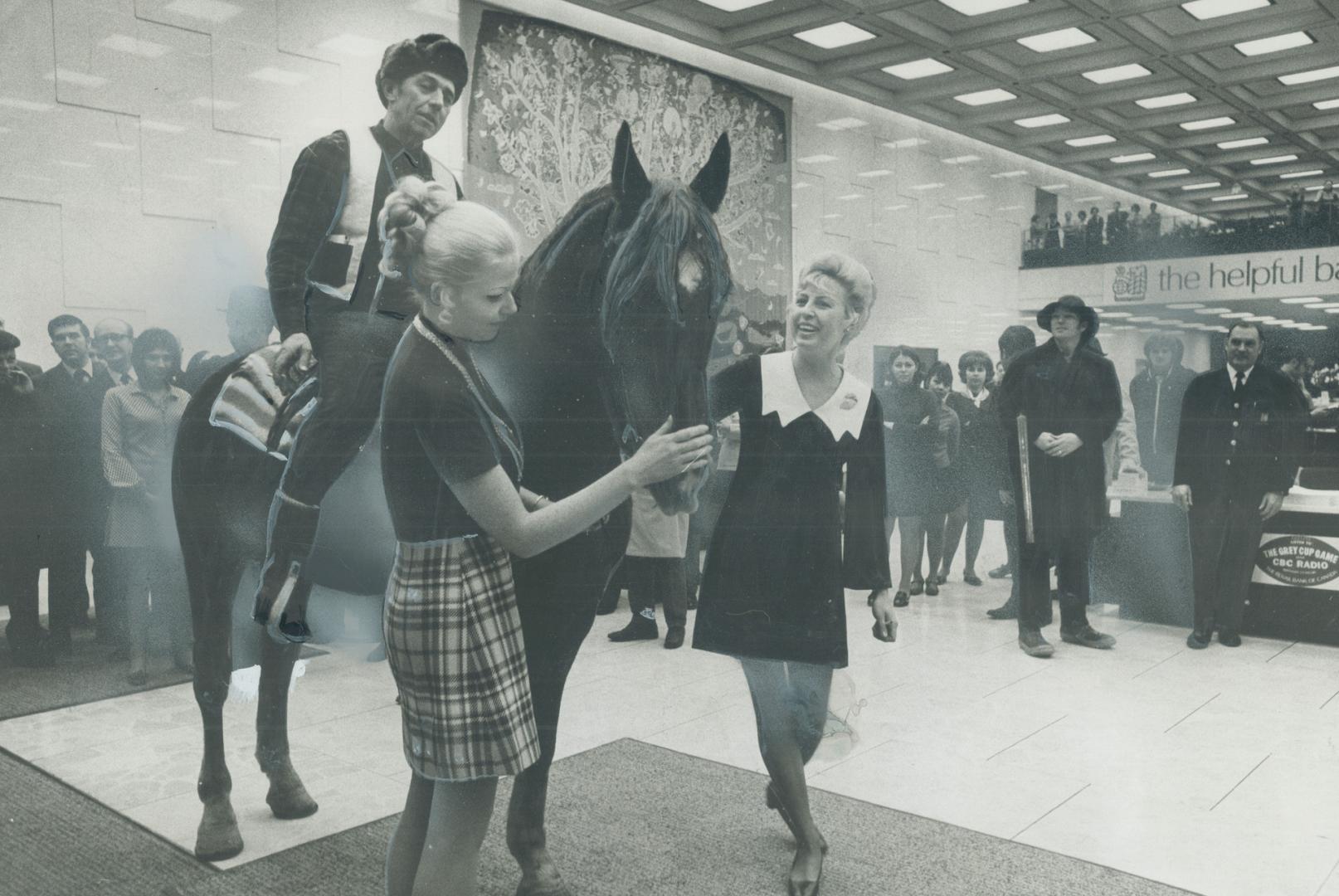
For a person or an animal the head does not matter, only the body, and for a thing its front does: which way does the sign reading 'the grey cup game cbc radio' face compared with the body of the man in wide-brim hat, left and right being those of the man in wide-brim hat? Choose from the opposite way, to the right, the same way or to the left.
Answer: the same way

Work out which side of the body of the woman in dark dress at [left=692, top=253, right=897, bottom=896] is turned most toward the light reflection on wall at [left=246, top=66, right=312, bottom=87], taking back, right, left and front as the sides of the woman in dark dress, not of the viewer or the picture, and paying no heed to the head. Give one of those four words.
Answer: right

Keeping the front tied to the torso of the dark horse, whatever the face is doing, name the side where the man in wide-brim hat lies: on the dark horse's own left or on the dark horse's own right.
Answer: on the dark horse's own left

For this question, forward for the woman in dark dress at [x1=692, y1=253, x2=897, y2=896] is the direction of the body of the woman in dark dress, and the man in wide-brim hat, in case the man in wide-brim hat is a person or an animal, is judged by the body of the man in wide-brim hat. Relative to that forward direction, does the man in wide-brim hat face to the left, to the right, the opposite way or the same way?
the same way

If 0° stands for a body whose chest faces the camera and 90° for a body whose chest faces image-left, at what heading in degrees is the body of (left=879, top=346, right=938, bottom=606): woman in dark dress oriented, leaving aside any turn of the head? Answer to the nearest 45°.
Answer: approximately 0°

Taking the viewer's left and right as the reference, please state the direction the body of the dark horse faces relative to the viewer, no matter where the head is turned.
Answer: facing the viewer and to the right of the viewer

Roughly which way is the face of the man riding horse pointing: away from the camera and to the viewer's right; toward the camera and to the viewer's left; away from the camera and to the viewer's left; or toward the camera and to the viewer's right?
toward the camera and to the viewer's right

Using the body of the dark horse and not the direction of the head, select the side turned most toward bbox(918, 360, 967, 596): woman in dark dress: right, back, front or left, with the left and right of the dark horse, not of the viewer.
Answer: left

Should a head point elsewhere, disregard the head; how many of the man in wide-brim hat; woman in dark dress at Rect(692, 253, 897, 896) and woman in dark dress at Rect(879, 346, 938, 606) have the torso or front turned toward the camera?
3

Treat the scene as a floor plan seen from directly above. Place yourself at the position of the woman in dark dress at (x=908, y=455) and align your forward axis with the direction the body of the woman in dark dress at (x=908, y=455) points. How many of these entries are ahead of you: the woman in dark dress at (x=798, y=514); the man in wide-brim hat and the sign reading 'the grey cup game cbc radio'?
1

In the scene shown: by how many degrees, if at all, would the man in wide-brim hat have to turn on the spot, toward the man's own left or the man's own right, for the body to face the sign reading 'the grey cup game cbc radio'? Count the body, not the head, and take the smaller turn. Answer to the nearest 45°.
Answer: approximately 135° to the man's own left

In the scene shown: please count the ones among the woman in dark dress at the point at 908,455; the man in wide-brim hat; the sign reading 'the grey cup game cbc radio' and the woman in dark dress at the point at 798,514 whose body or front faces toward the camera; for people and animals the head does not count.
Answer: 4

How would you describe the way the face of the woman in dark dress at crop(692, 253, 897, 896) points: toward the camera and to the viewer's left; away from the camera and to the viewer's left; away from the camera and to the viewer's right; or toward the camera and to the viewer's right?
toward the camera and to the viewer's left

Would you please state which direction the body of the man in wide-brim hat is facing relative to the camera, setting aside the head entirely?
toward the camera

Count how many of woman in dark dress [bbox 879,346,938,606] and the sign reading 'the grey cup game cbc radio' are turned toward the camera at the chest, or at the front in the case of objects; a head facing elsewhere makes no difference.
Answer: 2

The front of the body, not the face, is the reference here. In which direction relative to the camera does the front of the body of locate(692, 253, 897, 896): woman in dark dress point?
toward the camera
